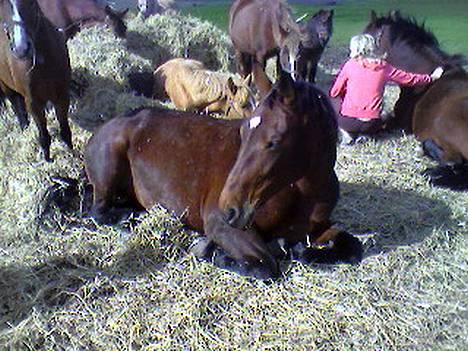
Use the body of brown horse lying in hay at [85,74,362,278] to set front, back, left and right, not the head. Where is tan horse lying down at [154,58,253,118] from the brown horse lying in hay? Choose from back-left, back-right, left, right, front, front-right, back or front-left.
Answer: back-left

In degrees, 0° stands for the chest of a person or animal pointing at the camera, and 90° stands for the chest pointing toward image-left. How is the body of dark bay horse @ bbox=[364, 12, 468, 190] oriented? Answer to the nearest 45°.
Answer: approximately 90°

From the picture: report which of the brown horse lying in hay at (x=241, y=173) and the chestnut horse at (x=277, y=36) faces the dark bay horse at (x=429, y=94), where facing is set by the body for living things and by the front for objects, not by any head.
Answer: the chestnut horse

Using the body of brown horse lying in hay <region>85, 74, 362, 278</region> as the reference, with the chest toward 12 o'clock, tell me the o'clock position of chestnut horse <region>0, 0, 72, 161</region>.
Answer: The chestnut horse is roughly at 6 o'clock from the brown horse lying in hay.

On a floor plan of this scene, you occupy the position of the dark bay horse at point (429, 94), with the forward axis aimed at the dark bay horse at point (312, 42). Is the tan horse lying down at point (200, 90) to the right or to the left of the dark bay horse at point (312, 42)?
left

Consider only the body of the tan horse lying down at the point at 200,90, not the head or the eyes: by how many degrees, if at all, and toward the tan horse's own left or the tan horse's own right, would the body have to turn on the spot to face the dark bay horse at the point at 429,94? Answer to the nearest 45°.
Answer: approximately 45° to the tan horse's own left

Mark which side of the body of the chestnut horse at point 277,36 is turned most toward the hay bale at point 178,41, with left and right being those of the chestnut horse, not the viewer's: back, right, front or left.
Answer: back

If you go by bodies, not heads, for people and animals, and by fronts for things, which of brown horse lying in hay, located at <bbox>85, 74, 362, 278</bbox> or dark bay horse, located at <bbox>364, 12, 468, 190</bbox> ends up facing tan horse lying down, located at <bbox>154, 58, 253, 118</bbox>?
the dark bay horse

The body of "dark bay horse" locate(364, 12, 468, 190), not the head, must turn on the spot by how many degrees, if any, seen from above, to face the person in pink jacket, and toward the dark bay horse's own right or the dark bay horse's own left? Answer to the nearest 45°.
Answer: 0° — it already faces them

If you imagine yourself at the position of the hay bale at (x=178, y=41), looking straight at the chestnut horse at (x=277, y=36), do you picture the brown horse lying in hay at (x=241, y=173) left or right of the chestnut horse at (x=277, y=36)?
right

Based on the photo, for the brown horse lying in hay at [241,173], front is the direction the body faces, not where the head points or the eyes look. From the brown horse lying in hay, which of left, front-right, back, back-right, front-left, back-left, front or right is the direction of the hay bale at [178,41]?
back-left

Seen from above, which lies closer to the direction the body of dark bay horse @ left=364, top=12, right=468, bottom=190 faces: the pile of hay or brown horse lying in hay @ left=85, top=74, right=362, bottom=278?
the pile of hay

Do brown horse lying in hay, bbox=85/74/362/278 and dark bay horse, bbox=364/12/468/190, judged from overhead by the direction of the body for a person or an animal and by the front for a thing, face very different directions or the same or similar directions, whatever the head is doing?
very different directions

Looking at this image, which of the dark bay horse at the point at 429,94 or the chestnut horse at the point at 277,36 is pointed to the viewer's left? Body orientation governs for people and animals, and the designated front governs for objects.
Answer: the dark bay horse
